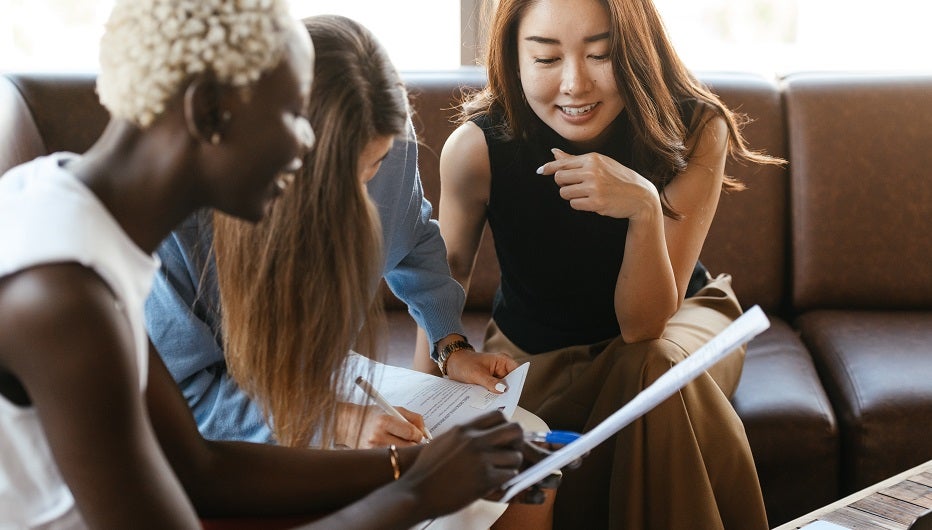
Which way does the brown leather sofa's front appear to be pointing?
toward the camera

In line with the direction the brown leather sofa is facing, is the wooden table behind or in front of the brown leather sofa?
in front

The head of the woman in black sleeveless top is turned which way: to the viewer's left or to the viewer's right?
to the viewer's left

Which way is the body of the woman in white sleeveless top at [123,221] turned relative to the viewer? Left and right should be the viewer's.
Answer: facing to the right of the viewer

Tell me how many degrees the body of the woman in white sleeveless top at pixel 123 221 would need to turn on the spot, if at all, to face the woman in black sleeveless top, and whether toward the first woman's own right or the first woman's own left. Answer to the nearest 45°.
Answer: approximately 45° to the first woman's own left

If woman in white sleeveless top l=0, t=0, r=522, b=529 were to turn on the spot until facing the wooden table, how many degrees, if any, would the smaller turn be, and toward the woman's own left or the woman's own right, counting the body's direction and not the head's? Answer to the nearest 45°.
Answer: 0° — they already face it

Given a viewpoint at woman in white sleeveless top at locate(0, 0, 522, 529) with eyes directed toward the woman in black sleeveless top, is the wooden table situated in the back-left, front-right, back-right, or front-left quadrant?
front-right
